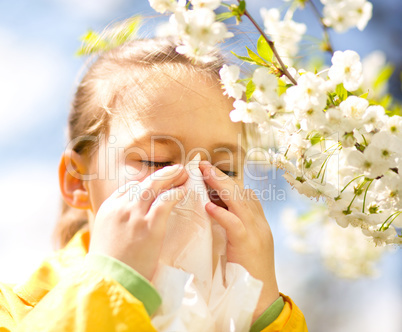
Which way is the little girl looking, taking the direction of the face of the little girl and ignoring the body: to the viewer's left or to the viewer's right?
to the viewer's right

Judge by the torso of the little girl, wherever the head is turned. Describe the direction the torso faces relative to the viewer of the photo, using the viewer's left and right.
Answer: facing the viewer and to the right of the viewer
